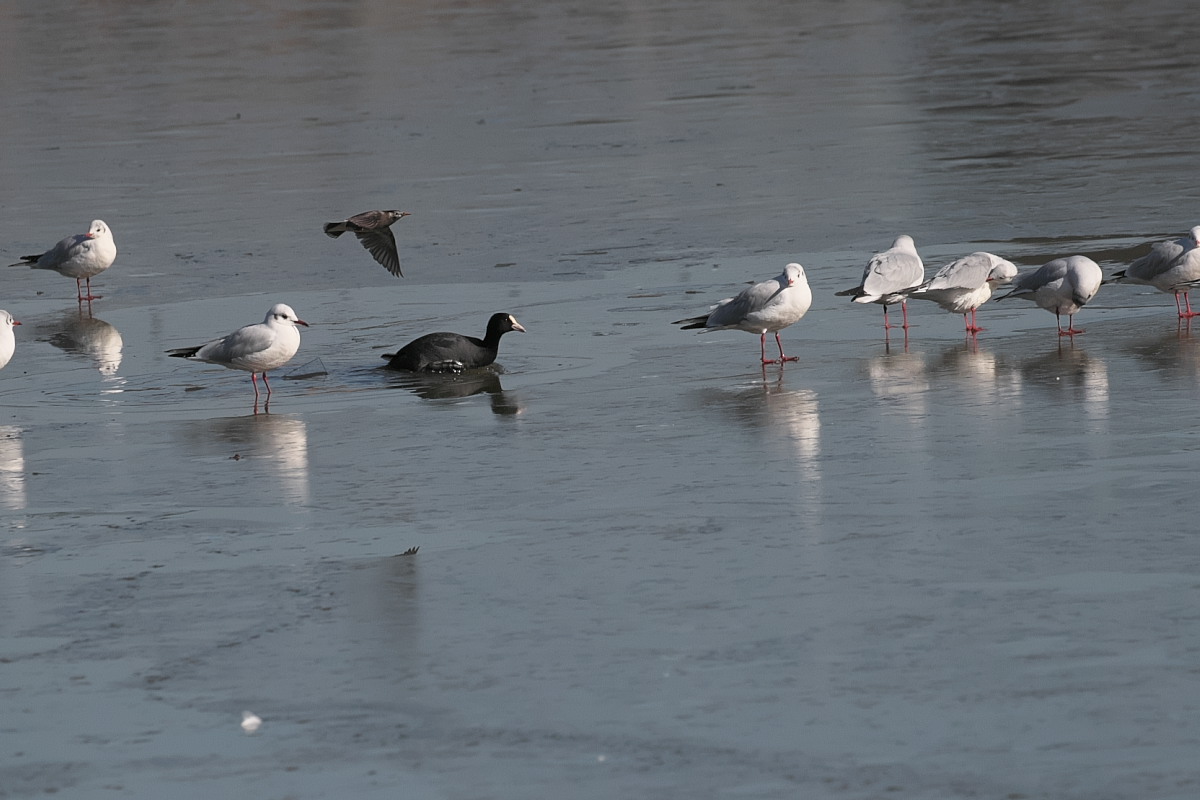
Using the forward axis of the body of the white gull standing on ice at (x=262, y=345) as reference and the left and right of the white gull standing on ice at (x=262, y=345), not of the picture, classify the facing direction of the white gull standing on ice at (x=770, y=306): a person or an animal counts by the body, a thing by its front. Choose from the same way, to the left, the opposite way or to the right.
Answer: the same way

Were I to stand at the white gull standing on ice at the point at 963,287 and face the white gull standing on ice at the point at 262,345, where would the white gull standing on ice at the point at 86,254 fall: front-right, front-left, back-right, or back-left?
front-right

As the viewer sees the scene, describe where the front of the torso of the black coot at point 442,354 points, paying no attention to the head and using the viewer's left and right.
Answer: facing to the right of the viewer

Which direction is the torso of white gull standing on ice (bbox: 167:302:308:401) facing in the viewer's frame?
to the viewer's right

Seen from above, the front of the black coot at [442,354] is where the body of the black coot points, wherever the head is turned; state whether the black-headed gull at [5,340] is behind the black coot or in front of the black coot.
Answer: behind

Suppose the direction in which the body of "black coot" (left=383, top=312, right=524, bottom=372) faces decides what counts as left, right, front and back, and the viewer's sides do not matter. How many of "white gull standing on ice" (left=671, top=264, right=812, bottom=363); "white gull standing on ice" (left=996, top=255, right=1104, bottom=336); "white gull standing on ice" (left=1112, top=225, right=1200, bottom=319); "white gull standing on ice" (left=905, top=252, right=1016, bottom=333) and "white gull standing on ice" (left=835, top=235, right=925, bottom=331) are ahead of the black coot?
5

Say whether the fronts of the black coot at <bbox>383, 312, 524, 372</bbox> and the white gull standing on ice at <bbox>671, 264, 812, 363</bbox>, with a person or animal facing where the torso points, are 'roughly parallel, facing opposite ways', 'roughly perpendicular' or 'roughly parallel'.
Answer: roughly parallel

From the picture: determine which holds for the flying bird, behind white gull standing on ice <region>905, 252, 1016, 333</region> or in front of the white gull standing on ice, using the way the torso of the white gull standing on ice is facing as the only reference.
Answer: behind

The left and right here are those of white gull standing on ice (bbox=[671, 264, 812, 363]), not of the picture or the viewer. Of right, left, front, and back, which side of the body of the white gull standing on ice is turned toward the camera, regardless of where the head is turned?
right

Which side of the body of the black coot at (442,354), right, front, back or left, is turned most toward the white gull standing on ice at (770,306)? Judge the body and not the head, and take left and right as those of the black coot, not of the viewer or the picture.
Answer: front

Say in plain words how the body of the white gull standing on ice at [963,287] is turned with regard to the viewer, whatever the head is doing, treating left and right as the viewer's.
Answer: facing to the right of the viewer

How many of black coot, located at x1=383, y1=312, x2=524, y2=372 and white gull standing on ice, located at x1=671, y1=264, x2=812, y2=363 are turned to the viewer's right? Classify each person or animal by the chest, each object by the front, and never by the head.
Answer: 2

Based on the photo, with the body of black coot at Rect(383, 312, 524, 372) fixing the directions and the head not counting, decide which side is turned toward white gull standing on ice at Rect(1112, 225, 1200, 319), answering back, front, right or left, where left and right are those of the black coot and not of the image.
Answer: front

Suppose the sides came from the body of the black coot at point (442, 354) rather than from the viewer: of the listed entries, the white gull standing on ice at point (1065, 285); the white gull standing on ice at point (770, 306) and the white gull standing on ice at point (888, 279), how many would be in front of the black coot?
3

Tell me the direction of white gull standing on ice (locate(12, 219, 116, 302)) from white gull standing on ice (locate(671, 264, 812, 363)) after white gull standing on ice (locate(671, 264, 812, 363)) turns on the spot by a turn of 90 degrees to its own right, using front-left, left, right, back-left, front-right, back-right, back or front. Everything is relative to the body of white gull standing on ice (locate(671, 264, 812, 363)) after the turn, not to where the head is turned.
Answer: back-right

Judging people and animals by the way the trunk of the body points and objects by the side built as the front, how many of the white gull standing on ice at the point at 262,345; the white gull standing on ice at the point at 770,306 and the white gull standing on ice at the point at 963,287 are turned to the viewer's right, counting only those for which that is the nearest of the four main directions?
3

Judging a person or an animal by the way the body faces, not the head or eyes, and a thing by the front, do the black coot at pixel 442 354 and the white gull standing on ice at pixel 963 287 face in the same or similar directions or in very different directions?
same or similar directions

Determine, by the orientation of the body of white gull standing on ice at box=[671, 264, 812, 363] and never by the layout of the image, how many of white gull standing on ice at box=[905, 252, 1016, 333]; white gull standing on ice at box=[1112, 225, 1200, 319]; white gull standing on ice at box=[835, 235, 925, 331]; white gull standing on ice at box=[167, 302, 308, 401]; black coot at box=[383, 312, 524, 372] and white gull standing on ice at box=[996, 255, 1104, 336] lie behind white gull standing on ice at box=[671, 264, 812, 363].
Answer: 2

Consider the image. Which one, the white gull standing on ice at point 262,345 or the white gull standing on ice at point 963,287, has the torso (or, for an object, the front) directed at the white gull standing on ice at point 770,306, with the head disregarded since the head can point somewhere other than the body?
the white gull standing on ice at point 262,345
